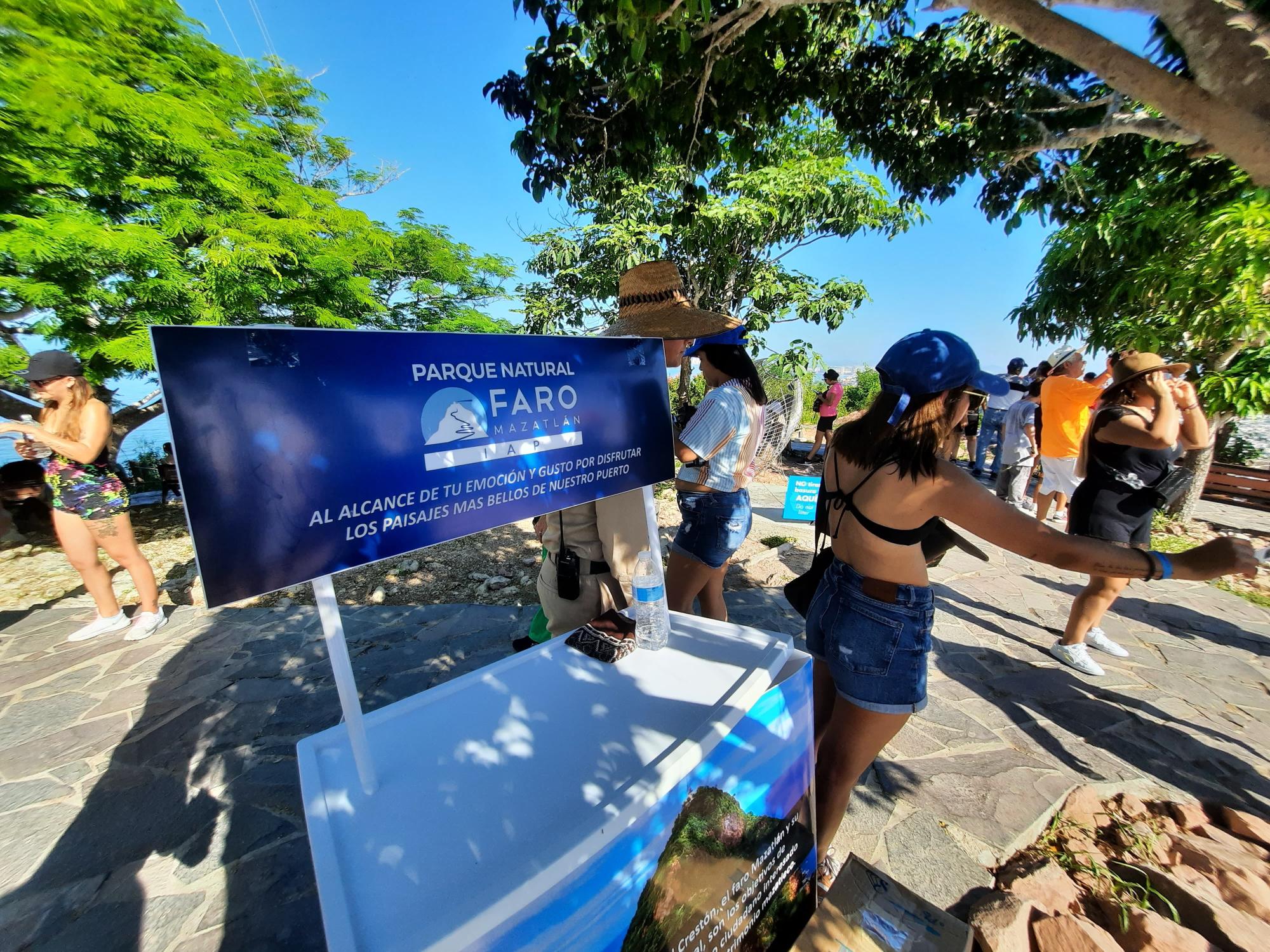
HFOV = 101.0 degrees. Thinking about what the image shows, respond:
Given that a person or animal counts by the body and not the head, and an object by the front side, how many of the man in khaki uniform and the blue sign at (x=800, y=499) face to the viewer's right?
1

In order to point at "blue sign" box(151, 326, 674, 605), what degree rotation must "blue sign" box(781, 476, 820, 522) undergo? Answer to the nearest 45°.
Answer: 0° — it already faces it

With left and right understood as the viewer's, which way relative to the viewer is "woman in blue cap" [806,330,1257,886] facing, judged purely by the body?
facing away from the viewer and to the right of the viewer

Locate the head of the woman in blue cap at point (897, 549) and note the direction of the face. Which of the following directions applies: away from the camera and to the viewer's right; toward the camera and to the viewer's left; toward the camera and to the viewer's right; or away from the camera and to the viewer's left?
away from the camera and to the viewer's right

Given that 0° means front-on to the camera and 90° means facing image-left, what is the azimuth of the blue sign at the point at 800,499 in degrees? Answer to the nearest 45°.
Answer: approximately 0°

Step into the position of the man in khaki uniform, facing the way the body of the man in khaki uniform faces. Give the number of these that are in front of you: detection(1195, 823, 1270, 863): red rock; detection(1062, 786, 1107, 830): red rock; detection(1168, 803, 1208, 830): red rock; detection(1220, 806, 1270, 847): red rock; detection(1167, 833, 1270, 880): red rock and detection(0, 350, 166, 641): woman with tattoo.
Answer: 5

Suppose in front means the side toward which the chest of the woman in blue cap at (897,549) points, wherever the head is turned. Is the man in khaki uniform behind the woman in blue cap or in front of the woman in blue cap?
behind

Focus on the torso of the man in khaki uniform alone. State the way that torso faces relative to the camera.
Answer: to the viewer's right

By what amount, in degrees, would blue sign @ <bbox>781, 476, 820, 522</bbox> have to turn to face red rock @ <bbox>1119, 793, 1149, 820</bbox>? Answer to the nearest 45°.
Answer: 0° — it already faces it

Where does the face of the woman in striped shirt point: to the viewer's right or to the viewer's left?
to the viewer's left

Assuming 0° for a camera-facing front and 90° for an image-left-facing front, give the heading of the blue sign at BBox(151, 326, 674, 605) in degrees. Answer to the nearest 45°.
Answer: approximately 315°

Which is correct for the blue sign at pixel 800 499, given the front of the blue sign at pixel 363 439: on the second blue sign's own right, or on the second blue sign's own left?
on the second blue sign's own left

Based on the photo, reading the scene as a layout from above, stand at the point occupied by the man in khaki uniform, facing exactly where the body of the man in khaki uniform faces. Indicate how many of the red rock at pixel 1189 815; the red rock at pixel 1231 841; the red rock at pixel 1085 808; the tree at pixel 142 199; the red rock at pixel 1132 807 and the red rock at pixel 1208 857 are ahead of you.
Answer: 5
